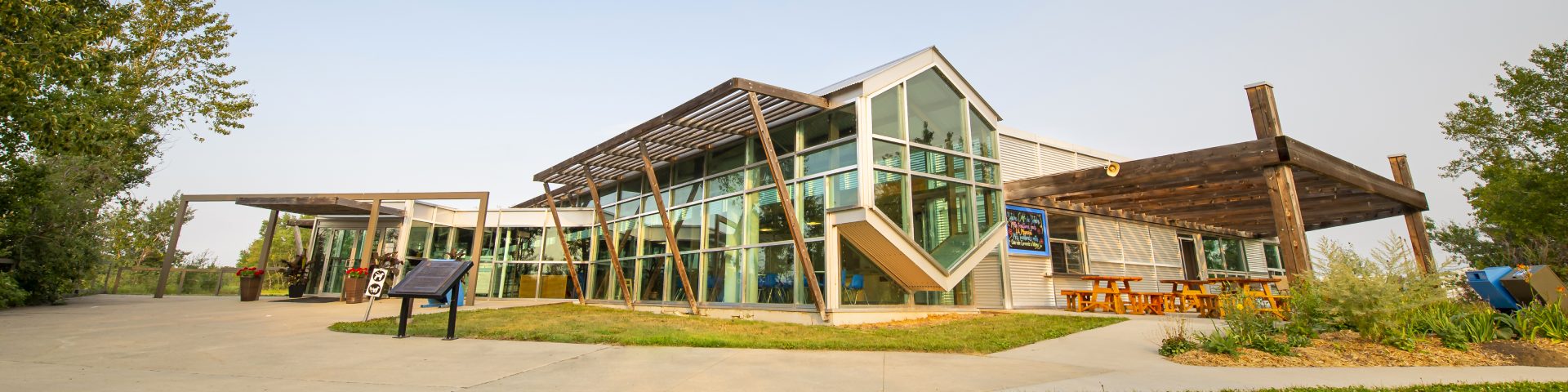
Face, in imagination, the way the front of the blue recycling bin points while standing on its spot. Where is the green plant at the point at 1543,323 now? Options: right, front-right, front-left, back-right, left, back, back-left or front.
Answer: front-left

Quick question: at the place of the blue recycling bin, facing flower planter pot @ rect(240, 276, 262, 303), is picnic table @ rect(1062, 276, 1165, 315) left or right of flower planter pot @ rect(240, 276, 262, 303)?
right

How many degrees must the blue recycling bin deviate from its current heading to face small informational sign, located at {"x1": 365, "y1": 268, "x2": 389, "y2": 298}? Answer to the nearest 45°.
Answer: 0° — it already faces it

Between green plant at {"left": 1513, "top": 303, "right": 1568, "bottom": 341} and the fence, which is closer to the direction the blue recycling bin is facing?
the fence

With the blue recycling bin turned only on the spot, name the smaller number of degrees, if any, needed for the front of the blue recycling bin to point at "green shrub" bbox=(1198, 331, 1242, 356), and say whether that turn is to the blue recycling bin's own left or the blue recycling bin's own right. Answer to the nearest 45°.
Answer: approximately 45° to the blue recycling bin's own left

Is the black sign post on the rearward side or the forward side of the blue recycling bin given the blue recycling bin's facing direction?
on the forward side

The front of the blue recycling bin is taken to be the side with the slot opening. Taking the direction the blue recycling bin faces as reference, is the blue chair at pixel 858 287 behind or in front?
in front

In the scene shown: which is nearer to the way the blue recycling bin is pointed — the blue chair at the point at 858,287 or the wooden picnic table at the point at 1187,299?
the blue chair

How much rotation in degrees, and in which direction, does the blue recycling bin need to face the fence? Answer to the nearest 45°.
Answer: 0° — it already faces it

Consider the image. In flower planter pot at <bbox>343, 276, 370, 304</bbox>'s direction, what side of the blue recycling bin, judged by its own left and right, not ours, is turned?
front

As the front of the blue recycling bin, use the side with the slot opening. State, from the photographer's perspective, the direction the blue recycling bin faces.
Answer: facing the viewer and to the left of the viewer
